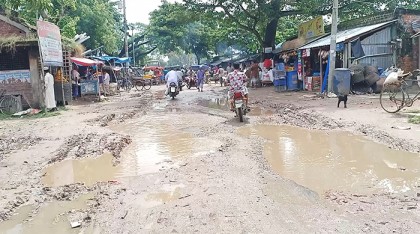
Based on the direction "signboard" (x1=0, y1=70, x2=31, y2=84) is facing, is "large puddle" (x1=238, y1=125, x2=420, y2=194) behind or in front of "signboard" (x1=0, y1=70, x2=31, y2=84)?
in front

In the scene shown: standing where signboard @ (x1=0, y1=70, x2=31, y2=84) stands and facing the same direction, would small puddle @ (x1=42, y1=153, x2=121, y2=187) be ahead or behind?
ahead

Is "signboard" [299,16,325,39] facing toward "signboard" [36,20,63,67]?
yes

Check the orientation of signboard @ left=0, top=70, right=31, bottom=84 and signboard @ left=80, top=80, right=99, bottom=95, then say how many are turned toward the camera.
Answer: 2

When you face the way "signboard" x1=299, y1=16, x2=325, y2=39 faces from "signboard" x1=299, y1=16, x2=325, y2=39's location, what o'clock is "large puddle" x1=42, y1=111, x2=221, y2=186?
The large puddle is roughly at 11 o'clock from the signboard.

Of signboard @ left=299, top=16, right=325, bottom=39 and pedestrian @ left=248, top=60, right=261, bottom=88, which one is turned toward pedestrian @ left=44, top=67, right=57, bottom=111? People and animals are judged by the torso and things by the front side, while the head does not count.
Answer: the signboard

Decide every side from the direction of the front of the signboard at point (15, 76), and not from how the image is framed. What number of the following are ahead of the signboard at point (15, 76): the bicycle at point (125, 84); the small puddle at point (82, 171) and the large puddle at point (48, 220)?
2

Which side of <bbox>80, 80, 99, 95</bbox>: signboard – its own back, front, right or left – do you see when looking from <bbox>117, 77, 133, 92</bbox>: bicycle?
back

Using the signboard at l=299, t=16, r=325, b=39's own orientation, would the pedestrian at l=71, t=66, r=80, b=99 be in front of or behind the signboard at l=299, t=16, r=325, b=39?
in front
